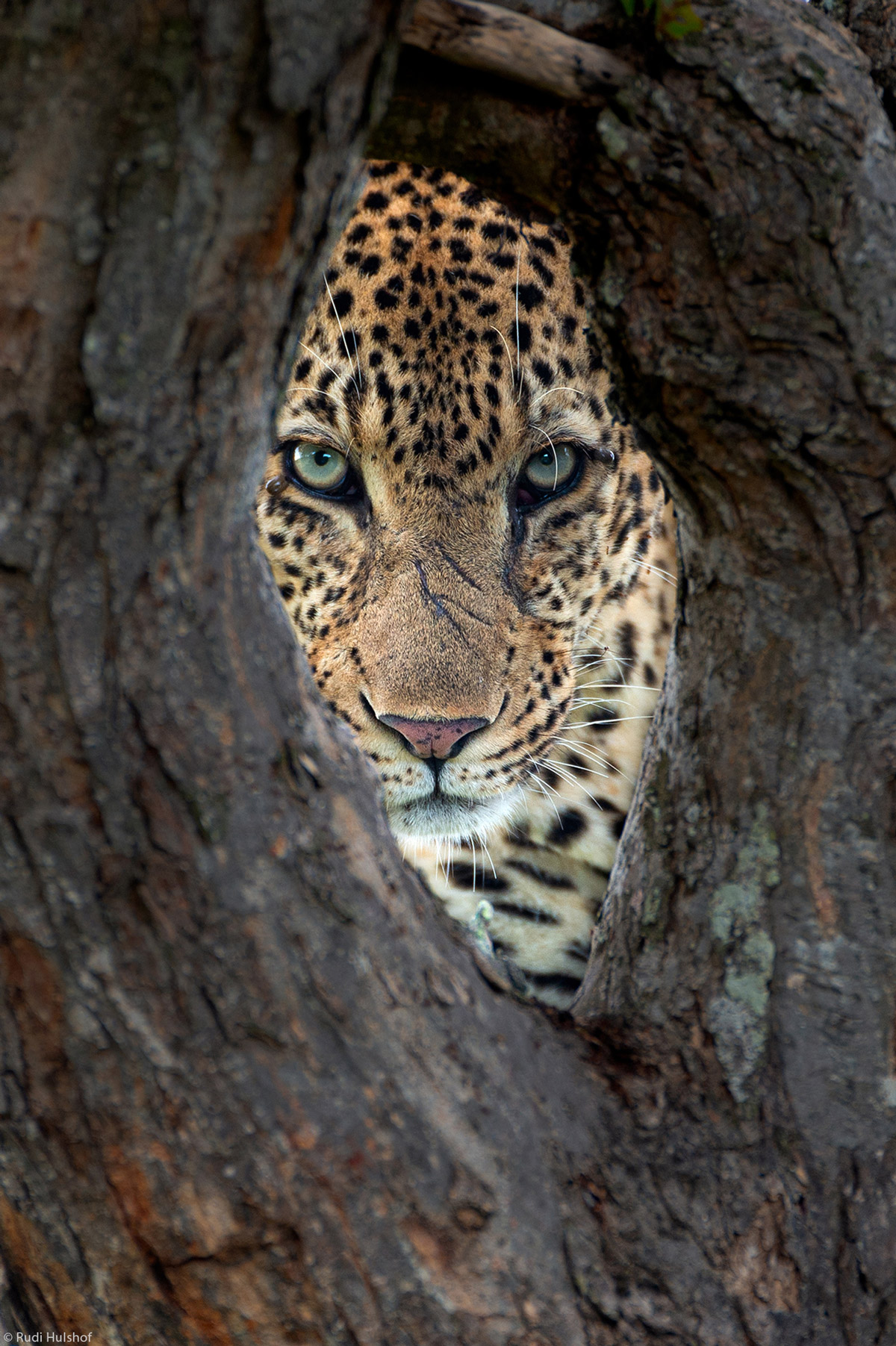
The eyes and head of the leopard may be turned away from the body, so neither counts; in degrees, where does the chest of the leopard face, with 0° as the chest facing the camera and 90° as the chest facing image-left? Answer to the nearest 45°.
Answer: approximately 0°
